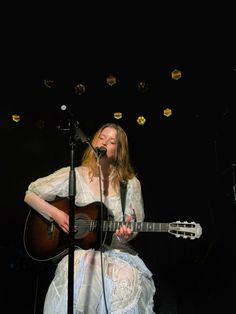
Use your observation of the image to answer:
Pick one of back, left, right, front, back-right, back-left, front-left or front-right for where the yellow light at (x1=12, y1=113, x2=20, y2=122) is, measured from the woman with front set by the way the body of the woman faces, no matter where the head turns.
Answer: back-right

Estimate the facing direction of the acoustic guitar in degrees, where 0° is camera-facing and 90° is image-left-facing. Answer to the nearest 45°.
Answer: approximately 0°

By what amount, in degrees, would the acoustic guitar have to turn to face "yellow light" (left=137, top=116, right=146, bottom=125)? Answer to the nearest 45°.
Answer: approximately 135° to its left

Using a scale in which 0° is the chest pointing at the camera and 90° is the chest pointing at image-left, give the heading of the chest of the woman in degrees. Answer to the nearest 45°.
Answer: approximately 0°

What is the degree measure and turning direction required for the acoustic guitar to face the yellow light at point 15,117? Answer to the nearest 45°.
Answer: approximately 135° to its right
